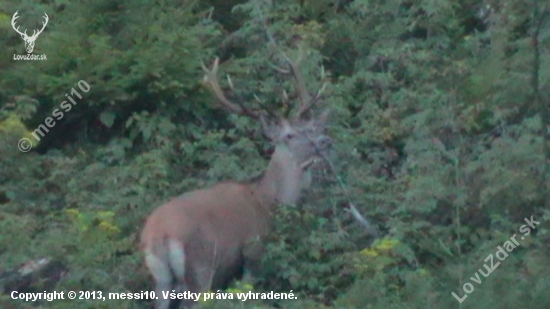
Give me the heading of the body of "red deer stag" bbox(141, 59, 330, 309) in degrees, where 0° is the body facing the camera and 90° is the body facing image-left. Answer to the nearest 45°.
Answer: approximately 225°
